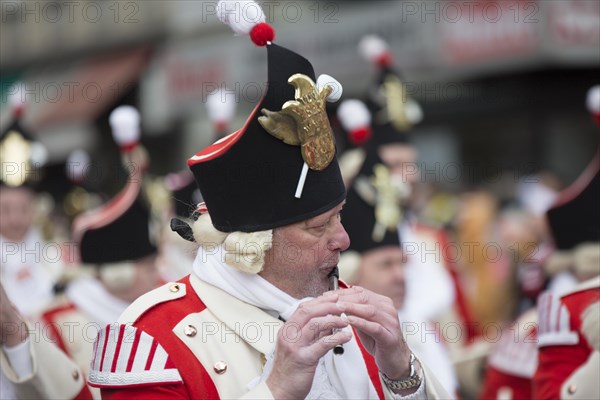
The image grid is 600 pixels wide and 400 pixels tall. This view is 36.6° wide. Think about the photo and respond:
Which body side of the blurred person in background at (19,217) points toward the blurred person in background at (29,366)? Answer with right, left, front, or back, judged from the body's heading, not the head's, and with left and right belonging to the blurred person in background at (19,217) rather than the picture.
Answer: front

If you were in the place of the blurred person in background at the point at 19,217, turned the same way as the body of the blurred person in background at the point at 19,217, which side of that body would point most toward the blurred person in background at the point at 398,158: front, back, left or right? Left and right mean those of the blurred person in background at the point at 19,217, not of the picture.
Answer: left

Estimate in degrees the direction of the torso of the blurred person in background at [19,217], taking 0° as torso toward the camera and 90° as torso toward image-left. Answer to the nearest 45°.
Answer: approximately 0°
